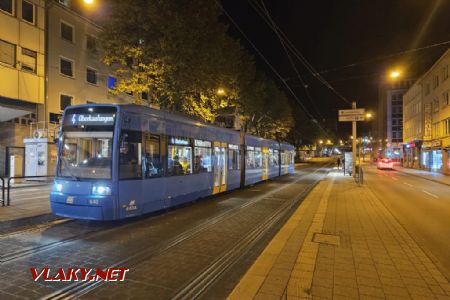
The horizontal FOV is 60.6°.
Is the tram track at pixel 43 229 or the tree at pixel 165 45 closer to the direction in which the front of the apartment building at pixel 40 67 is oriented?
the tree

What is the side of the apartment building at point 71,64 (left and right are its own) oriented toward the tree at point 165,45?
front

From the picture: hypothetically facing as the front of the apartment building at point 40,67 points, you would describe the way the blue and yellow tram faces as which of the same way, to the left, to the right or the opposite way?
to the right

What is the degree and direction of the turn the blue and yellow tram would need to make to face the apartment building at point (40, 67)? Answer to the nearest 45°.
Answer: approximately 90° to its right

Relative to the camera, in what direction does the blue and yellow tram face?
facing the viewer and to the left of the viewer

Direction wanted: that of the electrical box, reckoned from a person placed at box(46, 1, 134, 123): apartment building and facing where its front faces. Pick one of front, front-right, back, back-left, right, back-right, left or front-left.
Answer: front-right

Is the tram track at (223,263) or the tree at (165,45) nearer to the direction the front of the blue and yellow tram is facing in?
the tram track

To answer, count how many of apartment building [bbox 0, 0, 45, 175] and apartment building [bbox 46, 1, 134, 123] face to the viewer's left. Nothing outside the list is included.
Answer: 0

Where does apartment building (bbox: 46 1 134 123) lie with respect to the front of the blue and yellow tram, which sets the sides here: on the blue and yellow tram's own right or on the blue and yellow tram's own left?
on the blue and yellow tram's own right

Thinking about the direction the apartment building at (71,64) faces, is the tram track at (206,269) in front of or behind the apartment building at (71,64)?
in front

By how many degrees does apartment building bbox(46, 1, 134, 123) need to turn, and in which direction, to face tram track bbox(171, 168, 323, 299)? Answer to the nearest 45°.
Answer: approximately 45° to its right

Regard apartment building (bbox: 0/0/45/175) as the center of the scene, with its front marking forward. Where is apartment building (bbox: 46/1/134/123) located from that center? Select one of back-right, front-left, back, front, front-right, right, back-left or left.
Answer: left

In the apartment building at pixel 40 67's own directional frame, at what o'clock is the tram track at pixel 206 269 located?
The tram track is roughly at 1 o'clock from the apartment building.

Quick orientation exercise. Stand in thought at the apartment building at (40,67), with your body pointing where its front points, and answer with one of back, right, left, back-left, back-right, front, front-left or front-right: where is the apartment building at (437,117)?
front-left

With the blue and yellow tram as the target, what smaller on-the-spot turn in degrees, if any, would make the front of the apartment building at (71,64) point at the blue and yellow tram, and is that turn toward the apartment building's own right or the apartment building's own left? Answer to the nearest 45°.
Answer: approximately 45° to the apartment building's own right

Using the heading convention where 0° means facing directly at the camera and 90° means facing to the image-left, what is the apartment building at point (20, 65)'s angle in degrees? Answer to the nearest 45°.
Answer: approximately 315°

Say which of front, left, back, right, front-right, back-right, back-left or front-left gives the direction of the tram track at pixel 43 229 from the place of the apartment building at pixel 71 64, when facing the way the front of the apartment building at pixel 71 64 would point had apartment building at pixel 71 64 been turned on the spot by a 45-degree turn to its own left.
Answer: right
